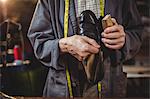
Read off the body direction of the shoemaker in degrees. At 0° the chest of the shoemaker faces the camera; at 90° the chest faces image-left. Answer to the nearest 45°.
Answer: approximately 0°
